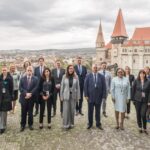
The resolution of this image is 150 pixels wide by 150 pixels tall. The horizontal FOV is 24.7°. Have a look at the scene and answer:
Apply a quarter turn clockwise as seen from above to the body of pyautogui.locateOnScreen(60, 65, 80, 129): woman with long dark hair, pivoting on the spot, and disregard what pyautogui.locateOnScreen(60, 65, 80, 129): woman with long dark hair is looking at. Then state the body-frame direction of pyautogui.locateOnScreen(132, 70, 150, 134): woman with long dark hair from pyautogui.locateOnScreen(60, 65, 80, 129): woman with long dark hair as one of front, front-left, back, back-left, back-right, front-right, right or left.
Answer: back

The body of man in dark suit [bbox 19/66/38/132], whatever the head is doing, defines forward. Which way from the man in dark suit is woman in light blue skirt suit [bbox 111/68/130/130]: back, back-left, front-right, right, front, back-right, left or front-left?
left

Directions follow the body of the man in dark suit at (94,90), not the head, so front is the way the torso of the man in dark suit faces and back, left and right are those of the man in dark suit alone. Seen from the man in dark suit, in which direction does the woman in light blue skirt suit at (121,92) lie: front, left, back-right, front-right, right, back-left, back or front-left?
left

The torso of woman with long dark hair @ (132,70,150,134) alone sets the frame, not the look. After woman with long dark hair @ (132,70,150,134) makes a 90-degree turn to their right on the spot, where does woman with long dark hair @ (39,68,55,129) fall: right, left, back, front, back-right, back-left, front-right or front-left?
front

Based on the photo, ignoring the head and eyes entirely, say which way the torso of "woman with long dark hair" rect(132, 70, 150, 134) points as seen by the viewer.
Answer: toward the camera

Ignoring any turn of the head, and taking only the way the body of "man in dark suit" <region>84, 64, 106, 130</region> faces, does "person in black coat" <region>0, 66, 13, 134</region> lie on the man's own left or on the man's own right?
on the man's own right

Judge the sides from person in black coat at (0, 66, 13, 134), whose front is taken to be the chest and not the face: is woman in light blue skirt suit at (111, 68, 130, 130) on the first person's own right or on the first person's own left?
on the first person's own left

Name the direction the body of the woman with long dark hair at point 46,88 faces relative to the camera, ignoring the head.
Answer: toward the camera

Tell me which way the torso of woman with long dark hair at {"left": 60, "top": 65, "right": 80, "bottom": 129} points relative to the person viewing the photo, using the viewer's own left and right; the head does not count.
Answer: facing the viewer

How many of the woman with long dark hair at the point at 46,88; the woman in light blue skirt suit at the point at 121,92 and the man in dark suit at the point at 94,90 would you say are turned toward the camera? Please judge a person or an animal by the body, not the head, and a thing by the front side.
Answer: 3

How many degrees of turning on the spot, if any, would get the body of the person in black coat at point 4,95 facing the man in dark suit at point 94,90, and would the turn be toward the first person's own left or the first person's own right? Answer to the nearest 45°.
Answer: approximately 90° to the first person's own left
